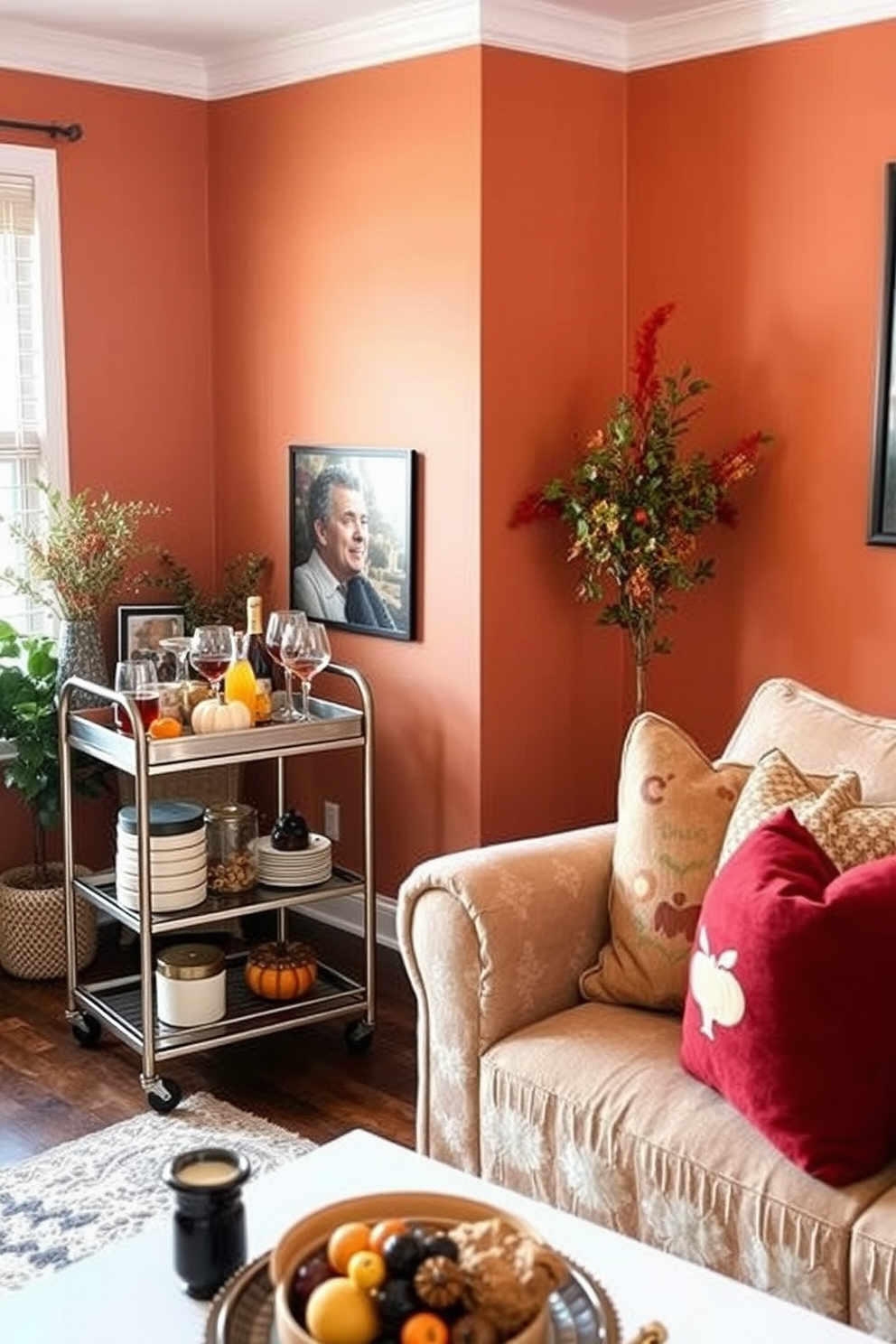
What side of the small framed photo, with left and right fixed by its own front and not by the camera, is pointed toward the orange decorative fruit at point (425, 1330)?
front

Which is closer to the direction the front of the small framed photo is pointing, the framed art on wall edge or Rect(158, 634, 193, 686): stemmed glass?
the stemmed glass

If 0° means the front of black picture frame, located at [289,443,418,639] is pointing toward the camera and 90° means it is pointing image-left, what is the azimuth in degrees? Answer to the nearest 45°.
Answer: approximately 45°

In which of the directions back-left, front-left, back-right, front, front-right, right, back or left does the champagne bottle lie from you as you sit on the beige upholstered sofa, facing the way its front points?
right

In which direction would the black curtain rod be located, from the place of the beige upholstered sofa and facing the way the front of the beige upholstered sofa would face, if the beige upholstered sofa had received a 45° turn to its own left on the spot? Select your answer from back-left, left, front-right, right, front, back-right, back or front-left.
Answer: back-right

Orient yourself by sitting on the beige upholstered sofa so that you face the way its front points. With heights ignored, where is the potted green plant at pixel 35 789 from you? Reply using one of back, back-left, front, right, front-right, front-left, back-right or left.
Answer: right

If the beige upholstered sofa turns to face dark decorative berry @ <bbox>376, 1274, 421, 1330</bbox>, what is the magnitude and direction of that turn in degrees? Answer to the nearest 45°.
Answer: approximately 45° to its left

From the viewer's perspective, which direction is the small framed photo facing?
toward the camera

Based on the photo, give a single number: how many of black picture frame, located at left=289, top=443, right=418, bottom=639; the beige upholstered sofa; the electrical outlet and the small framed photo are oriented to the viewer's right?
0

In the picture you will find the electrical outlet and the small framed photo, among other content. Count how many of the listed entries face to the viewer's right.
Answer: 0

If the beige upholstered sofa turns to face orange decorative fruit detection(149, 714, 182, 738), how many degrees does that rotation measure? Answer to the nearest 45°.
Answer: approximately 90° to its right

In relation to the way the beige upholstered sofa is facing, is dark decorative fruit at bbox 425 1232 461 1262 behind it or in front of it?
in front

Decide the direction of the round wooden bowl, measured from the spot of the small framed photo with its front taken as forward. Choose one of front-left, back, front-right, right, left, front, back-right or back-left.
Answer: front

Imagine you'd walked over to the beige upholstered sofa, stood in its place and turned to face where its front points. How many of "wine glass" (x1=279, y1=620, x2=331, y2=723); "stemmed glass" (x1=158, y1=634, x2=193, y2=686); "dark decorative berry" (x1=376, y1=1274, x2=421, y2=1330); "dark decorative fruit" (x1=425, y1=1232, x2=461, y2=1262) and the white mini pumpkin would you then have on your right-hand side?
3

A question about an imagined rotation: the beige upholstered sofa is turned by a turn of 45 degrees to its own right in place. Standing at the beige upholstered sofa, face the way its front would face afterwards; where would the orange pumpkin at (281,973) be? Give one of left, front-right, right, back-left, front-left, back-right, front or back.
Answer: front-right

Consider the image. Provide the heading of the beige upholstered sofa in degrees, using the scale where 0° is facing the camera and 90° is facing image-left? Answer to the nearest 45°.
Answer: approximately 45°
